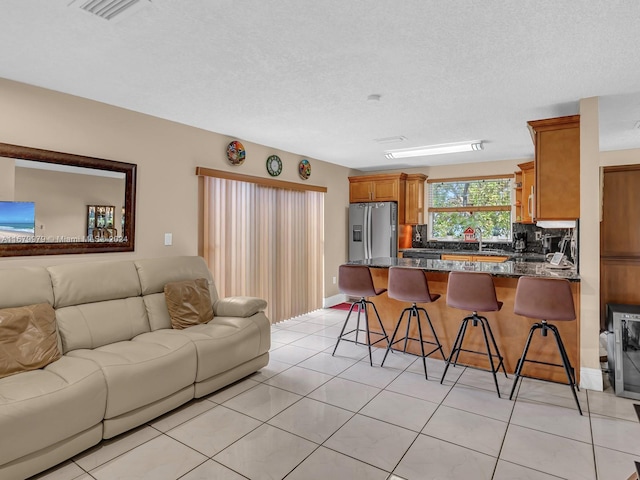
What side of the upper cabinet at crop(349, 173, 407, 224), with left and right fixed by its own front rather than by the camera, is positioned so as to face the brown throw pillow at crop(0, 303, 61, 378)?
front

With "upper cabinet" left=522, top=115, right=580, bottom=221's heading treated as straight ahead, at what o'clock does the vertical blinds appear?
The vertical blinds is roughly at 12 o'clock from the upper cabinet.

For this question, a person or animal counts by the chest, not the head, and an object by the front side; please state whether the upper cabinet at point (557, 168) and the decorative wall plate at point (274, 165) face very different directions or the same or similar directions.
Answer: very different directions

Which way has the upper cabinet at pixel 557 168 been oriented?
to the viewer's left

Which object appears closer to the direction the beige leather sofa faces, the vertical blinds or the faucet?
the faucet

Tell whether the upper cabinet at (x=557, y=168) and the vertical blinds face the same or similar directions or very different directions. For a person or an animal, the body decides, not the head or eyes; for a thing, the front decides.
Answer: very different directions

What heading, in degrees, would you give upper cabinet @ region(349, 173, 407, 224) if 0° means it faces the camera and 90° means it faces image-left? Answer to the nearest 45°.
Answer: approximately 45°

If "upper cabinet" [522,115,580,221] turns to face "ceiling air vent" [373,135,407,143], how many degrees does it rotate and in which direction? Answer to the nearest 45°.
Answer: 0° — it already faces it

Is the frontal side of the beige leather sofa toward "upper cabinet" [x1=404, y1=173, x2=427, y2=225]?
no

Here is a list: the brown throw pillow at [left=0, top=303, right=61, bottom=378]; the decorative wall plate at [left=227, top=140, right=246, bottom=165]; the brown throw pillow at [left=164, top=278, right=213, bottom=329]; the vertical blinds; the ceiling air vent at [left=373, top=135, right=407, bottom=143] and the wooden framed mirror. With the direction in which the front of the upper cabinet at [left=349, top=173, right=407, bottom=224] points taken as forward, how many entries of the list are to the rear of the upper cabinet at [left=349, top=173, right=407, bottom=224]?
0

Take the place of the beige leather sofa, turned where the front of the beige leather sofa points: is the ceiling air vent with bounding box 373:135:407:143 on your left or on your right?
on your left

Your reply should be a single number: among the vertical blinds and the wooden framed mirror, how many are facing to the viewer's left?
0

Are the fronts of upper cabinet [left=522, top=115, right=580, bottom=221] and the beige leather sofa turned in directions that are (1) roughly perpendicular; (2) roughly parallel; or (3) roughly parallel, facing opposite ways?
roughly parallel, facing opposite ways

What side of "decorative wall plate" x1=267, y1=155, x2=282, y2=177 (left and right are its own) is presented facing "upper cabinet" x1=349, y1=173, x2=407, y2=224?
left

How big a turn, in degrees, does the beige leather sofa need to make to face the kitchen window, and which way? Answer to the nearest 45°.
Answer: approximately 45° to its left

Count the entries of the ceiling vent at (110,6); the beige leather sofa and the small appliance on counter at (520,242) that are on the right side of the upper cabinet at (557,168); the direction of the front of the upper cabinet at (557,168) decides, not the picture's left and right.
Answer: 1

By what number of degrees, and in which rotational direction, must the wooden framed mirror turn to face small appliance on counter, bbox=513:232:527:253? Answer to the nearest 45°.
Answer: approximately 45° to its left
